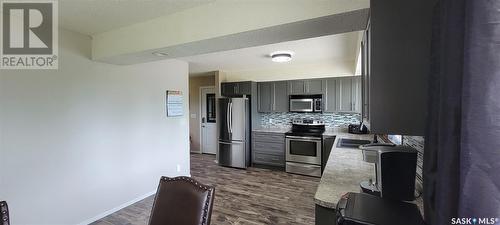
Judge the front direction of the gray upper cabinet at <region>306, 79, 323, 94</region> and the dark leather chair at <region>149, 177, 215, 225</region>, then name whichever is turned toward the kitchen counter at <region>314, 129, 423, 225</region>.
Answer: the gray upper cabinet

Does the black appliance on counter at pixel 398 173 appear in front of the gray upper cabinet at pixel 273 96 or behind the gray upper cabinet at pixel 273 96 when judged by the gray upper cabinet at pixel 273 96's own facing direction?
in front

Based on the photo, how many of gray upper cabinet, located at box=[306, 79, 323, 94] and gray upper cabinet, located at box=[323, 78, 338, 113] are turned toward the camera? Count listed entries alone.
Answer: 2

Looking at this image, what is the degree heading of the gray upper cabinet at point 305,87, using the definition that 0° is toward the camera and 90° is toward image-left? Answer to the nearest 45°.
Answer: approximately 0°
